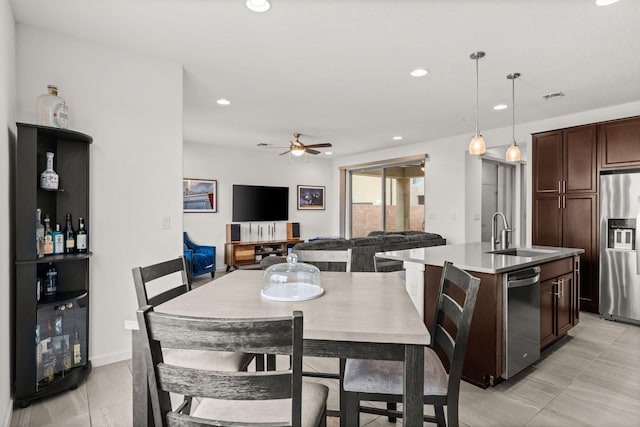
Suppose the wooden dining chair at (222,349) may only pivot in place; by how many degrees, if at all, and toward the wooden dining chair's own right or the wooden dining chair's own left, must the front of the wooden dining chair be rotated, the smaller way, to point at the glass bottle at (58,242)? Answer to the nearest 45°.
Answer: approximately 90° to the wooden dining chair's own left

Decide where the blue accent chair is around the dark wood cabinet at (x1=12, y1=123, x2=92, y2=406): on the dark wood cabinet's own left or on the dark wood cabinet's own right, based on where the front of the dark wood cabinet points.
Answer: on the dark wood cabinet's own left

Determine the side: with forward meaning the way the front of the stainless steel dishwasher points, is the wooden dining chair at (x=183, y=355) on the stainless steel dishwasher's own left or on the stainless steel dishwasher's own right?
on the stainless steel dishwasher's own right

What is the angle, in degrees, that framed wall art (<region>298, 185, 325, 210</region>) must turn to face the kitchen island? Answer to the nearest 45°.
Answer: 0° — it already faces it

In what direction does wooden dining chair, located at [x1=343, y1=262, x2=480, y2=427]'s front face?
to the viewer's left

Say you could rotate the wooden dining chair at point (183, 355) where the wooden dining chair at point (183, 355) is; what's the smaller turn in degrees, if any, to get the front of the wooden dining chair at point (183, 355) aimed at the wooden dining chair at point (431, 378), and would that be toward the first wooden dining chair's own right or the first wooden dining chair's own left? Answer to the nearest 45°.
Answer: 0° — it already faces it

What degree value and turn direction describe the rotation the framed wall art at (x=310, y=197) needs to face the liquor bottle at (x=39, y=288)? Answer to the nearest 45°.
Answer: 0° — it already faces it

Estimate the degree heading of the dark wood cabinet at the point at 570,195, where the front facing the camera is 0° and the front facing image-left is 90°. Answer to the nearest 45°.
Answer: approximately 45°

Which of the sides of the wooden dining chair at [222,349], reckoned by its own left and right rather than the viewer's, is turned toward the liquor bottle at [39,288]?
left
